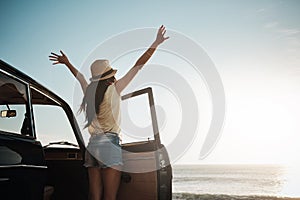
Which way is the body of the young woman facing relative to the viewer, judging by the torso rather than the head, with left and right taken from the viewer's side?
facing away from the viewer and to the right of the viewer

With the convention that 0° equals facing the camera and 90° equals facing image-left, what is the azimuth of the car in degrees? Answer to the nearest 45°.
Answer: approximately 225°
